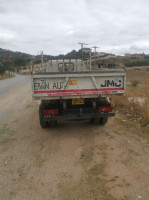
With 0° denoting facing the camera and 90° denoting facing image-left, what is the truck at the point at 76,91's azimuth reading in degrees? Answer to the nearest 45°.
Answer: approximately 180°
